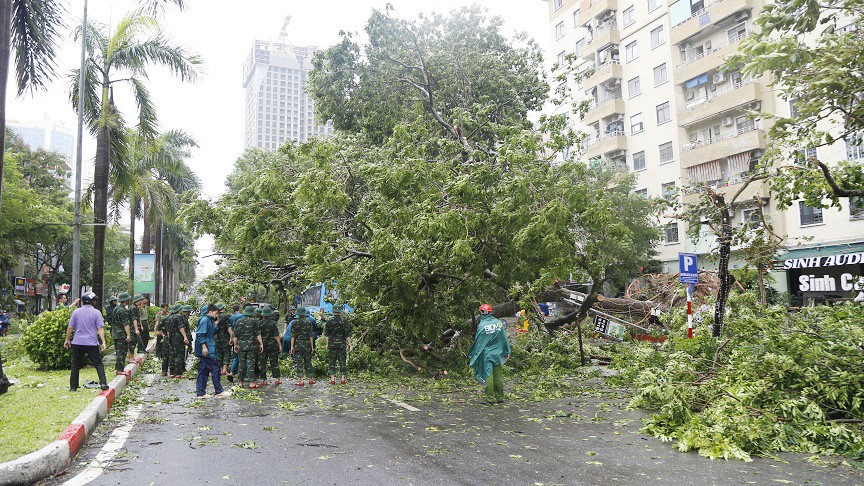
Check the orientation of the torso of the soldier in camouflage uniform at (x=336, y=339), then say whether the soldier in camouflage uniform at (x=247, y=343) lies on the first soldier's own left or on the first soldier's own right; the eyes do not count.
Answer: on the first soldier's own left

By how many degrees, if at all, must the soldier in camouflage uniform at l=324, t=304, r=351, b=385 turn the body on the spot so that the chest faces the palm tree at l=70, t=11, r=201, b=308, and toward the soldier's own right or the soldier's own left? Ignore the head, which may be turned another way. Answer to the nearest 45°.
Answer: approximately 45° to the soldier's own left

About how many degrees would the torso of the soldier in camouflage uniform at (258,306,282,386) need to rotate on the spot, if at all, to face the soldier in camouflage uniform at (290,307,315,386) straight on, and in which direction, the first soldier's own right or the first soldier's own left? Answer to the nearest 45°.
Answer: approximately 90° to the first soldier's own right

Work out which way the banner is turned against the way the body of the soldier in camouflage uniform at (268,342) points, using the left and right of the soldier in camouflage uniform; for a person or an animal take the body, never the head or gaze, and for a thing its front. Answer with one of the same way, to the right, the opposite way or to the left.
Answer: the opposite way

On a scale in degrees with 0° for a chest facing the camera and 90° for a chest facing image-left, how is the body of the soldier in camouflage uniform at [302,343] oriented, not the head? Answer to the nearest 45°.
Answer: approximately 180°

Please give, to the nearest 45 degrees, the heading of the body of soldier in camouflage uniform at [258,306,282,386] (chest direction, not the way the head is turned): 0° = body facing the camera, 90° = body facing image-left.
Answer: approximately 180°

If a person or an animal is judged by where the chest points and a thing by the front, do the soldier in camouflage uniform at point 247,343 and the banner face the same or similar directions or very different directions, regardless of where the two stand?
very different directions

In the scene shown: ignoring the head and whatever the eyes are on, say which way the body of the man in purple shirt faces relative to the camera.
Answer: away from the camera

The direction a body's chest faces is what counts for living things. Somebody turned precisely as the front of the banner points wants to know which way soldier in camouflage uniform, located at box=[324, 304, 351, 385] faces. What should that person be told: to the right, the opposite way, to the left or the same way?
the opposite way

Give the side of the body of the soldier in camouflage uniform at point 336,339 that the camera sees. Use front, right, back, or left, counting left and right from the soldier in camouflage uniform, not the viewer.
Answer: back

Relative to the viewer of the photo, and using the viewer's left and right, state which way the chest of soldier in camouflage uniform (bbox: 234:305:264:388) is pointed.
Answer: facing away from the viewer
